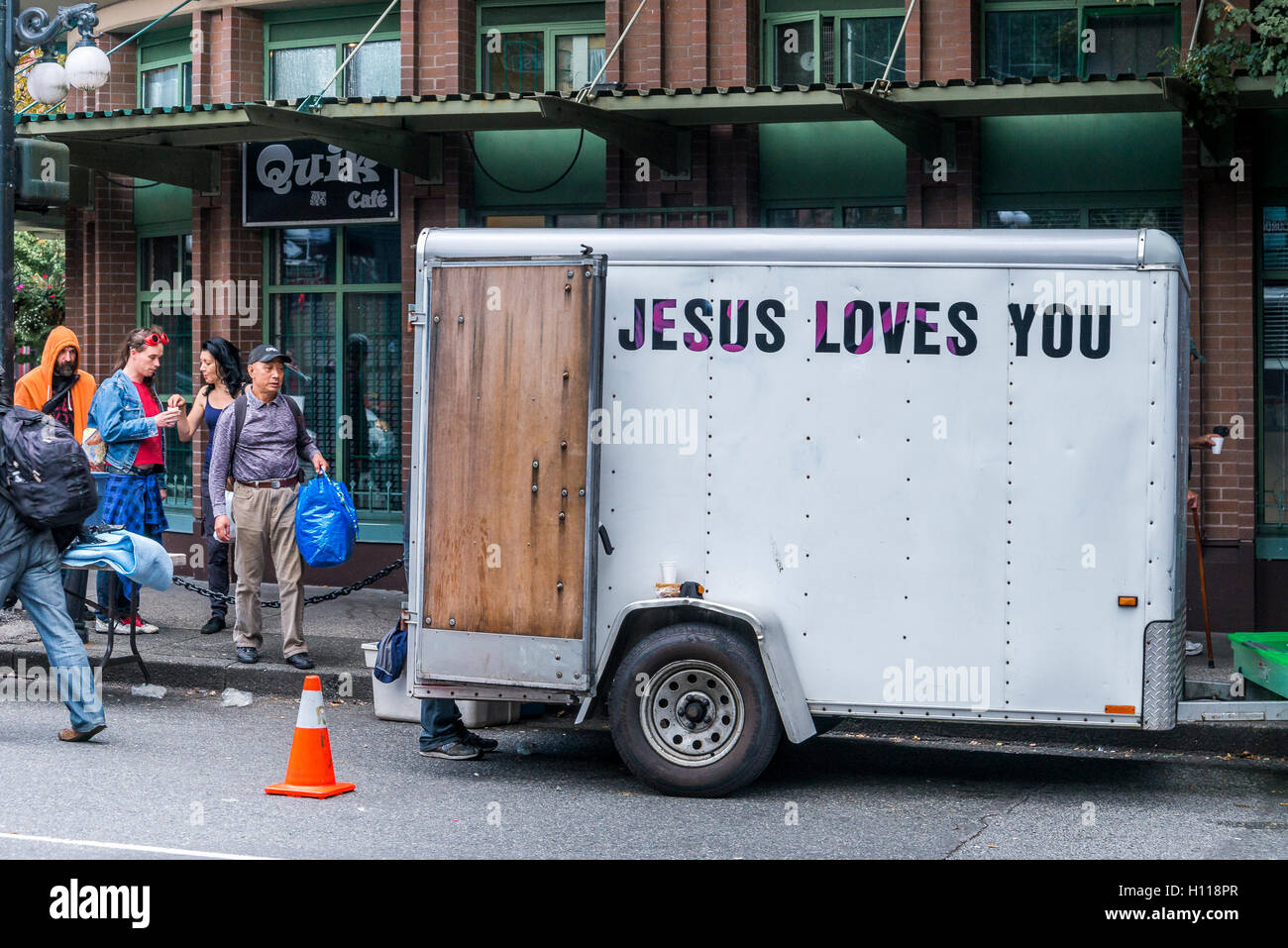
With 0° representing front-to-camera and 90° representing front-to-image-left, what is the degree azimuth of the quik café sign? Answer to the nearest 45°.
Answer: approximately 0°

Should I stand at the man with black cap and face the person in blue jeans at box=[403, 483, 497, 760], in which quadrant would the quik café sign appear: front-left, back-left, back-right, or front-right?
back-left

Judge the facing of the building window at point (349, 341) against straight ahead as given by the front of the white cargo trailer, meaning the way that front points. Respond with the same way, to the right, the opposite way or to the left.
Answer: to the right

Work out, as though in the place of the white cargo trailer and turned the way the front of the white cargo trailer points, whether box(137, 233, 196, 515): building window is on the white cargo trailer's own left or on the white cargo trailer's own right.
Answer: on the white cargo trailer's own left

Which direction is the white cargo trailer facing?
to the viewer's right

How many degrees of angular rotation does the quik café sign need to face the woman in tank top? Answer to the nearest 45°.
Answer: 0° — it already faces them
